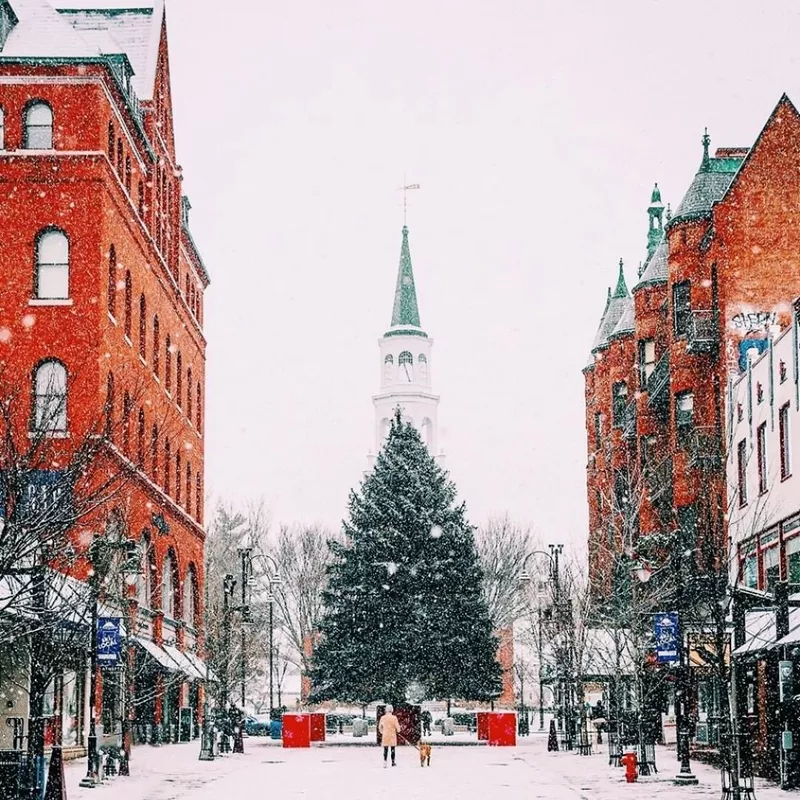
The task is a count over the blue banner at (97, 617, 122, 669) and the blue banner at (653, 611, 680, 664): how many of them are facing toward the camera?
2

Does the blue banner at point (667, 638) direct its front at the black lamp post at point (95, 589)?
no

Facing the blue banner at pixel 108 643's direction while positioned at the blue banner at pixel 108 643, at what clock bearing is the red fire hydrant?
The red fire hydrant is roughly at 9 o'clock from the blue banner.

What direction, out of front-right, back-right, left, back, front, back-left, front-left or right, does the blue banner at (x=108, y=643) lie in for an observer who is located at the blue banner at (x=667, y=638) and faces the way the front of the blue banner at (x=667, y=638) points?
right

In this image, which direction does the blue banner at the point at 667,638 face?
toward the camera

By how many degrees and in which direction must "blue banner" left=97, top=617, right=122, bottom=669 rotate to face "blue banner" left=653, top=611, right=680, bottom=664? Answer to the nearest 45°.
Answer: approximately 90° to its left

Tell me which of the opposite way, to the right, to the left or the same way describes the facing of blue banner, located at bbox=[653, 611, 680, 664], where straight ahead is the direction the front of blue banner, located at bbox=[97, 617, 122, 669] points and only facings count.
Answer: the same way
